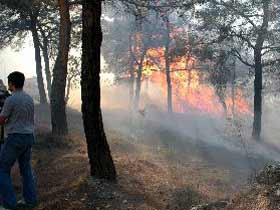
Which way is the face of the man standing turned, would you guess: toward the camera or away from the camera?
away from the camera

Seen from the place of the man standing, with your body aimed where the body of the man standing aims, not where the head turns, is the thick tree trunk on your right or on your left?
on your right

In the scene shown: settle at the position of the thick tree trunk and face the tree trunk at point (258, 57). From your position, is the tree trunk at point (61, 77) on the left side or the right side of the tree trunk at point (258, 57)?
left

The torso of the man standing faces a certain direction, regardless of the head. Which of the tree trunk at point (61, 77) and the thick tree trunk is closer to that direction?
the tree trunk

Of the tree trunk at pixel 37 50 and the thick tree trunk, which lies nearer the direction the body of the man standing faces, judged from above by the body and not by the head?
the tree trunk
